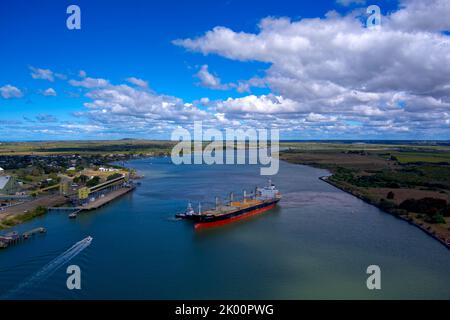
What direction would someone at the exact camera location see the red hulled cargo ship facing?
facing the viewer and to the left of the viewer

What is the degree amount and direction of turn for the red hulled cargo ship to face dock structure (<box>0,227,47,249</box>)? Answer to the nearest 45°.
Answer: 0° — it already faces it

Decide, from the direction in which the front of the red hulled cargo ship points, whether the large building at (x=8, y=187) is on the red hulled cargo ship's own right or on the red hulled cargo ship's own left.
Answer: on the red hulled cargo ship's own right

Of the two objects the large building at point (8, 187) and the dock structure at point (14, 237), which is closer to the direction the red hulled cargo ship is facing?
the dock structure

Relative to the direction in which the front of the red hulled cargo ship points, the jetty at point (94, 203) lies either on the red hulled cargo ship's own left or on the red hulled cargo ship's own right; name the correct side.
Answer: on the red hulled cargo ship's own right

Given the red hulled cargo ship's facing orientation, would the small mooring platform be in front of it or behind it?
in front
